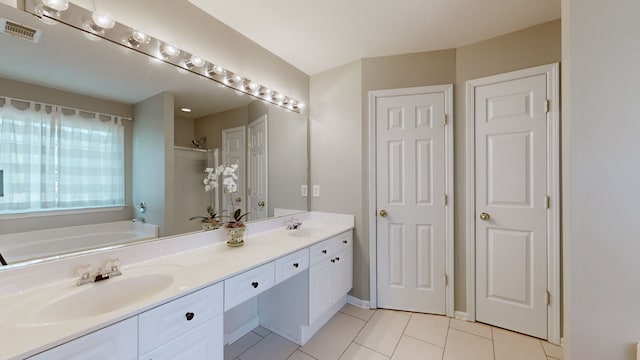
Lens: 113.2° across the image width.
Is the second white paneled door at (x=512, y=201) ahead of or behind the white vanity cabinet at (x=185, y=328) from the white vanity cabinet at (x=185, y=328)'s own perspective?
ahead

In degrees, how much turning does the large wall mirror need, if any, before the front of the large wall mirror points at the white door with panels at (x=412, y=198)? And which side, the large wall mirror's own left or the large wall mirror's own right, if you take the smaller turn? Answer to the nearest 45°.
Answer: approximately 45° to the large wall mirror's own left

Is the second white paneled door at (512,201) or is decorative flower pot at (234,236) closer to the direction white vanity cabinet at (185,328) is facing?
the second white paneled door

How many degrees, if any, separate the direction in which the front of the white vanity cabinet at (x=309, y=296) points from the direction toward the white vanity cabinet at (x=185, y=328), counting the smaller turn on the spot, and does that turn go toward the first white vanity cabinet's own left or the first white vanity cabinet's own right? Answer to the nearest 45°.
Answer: approximately 90° to the first white vanity cabinet's own right

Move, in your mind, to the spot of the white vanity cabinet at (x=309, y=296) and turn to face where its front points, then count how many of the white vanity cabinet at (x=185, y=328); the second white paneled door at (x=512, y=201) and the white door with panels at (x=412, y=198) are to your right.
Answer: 1

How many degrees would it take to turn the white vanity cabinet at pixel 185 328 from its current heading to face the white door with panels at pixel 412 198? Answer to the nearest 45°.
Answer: approximately 45° to its left

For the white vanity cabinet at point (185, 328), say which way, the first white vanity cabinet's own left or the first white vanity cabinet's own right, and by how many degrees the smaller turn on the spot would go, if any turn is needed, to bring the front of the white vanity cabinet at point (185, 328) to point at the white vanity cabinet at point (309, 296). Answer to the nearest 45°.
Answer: approximately 90° to the first white vanity cabinet's own left

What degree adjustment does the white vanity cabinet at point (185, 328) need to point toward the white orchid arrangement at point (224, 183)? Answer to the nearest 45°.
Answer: approximately 135° to its left

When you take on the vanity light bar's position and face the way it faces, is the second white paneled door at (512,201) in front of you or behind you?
in front

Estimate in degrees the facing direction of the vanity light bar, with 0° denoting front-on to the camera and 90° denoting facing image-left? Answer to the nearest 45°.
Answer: approximately 315°

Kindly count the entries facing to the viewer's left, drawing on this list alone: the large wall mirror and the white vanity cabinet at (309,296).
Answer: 0

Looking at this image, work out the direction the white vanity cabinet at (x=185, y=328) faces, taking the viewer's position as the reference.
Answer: facing the viewer and to the right of the viewer
